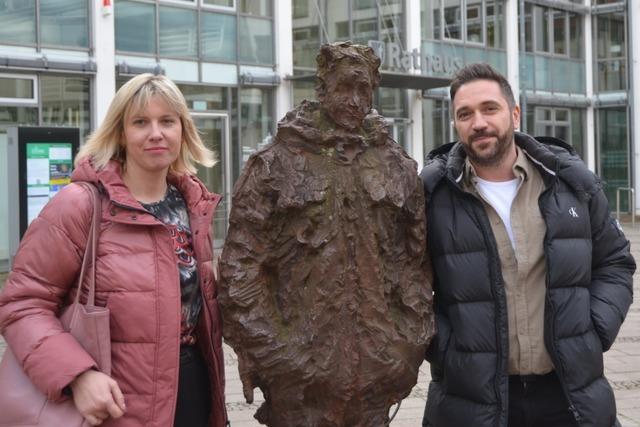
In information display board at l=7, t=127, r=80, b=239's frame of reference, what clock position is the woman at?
The woman is roughly at 12 o'clock from the information display board.

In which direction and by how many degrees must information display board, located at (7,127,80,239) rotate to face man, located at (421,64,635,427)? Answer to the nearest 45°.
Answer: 0° — it already faces them

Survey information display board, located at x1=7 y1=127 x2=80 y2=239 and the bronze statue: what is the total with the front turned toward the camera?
2

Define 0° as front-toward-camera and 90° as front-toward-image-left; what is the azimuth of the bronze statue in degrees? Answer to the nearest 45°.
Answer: approximately 0°

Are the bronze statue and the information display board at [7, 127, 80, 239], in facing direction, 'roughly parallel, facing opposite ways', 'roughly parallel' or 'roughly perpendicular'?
roughly parallel

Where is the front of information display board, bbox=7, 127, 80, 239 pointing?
toward the camera

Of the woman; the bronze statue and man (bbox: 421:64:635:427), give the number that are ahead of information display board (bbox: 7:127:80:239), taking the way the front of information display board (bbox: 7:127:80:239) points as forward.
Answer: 3

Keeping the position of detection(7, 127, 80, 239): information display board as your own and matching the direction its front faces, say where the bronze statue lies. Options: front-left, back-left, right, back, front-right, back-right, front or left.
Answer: front

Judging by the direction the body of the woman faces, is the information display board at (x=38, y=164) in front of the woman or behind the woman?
behind
